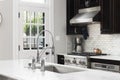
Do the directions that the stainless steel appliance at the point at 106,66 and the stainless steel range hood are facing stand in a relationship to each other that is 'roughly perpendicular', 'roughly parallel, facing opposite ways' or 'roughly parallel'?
roughly parallel

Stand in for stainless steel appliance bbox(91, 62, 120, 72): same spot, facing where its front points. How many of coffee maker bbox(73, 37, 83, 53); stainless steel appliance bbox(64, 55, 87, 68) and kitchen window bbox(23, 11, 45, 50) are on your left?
0

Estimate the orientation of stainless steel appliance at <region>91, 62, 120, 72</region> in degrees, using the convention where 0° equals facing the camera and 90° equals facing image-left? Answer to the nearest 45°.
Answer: approximately 45°

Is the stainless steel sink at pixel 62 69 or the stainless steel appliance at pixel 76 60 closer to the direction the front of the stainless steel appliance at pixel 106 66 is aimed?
the stainless steel sink

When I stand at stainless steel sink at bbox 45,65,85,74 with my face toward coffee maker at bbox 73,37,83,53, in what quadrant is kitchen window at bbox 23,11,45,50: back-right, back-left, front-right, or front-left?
front-left

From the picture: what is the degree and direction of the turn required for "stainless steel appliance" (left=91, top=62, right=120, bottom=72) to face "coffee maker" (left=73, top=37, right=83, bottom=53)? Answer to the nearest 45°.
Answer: approximately 90° to its right

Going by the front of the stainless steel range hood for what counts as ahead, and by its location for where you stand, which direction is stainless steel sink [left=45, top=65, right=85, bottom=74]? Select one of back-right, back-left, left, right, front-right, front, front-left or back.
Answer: front-left

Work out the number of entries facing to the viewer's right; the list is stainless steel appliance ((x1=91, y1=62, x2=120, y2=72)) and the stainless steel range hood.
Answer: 0

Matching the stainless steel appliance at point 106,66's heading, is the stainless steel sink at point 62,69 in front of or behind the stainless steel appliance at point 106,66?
in front

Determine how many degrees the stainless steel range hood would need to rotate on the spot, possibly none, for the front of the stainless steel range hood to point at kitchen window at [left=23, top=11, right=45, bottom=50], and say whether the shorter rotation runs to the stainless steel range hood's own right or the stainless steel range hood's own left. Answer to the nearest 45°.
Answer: approximately 45° to the stainless steel range hood's own right

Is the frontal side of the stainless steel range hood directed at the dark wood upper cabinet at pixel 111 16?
no
